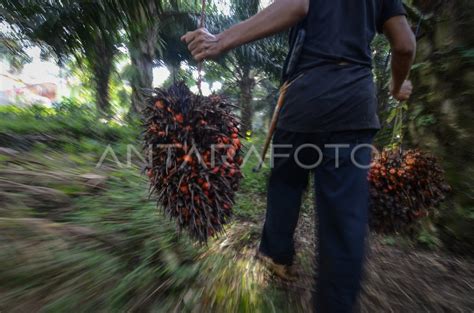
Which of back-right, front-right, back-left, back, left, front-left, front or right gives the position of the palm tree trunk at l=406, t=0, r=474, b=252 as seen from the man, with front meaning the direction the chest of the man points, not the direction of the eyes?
front-right

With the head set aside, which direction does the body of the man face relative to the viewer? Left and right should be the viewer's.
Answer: facing away from the viewer
